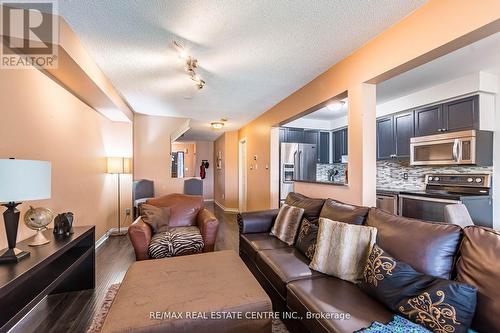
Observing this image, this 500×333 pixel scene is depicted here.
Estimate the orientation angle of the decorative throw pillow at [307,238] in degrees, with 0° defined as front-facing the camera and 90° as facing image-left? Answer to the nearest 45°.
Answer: approximately 45°

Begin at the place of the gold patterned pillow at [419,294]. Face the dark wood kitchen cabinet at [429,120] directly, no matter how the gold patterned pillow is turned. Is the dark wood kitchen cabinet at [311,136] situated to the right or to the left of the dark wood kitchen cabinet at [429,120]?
left

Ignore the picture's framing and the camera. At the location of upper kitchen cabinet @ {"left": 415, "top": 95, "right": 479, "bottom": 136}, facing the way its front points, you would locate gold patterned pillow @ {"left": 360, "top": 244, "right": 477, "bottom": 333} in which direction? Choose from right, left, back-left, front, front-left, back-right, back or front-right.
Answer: front-left

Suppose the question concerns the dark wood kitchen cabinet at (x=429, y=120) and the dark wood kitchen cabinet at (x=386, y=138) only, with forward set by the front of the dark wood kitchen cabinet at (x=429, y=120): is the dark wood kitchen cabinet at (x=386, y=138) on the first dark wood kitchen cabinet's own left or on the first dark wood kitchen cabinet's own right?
on the first dark wood kitchen cabinet's own right

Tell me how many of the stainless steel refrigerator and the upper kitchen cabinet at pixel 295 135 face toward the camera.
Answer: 2

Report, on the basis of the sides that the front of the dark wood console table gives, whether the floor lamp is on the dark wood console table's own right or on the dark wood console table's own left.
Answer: on the dark wood console table's own left

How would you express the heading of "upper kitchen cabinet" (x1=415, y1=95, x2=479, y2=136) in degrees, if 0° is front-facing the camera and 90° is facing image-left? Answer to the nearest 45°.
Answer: approximately 45°

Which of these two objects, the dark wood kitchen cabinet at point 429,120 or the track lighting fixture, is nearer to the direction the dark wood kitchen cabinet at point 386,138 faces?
the track lighting fixture

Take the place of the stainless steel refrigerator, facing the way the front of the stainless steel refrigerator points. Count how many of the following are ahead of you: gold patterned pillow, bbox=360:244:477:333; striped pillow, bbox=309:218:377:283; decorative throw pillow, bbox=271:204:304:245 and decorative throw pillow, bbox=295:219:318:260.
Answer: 4

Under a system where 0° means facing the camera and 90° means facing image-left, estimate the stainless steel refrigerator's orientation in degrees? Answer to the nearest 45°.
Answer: approximately 0°

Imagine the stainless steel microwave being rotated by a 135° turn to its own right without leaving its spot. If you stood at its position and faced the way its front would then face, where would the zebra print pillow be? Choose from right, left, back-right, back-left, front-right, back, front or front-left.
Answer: back-left

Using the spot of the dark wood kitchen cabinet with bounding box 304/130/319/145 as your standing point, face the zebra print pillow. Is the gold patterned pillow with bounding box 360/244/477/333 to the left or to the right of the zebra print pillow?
left

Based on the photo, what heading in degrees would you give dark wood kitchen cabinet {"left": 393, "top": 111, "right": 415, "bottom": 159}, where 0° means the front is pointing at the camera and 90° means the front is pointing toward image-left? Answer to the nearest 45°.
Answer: approximately 45°

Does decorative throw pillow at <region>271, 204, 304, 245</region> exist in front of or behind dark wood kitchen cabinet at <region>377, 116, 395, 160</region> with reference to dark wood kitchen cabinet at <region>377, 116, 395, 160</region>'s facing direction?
in front
